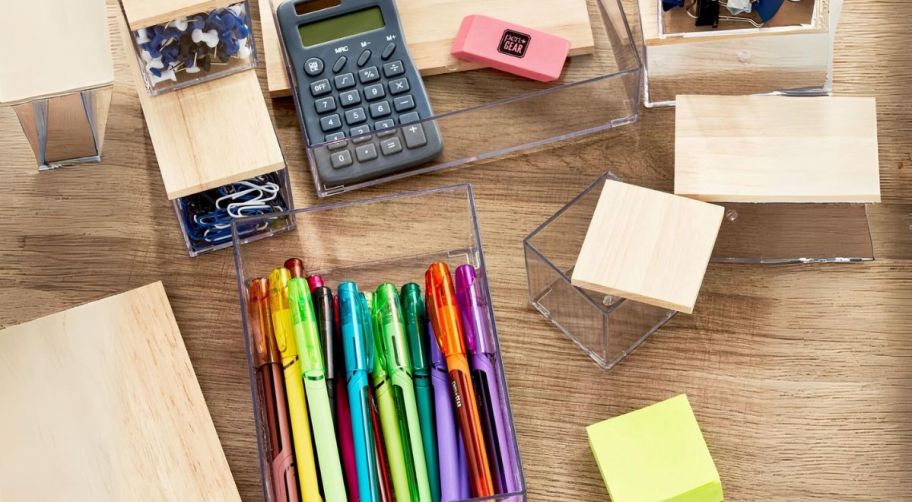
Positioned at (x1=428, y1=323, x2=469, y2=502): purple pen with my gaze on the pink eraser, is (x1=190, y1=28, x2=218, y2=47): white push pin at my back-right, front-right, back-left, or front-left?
front-left

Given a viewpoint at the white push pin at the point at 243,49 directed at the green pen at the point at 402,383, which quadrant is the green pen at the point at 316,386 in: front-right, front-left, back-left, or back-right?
front-right

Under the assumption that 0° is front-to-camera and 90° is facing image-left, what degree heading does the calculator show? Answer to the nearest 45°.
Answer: approximately 0°

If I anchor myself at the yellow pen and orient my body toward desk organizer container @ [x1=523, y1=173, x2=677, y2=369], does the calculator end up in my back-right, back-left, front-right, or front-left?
front-left
